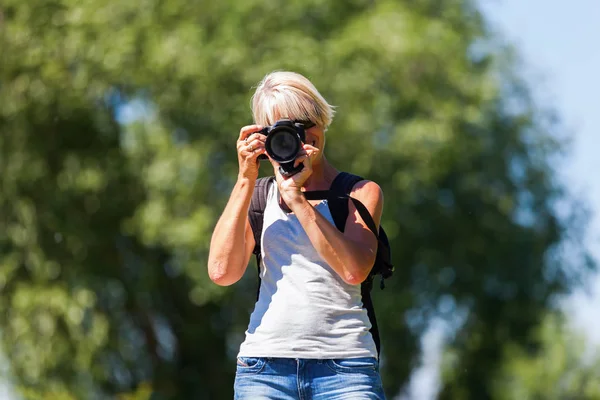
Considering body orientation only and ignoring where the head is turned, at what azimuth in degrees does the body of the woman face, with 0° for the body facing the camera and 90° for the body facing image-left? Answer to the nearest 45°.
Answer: approximately 0°
